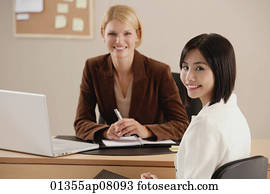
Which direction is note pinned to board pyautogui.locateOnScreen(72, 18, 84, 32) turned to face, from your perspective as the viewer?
facing the viewer

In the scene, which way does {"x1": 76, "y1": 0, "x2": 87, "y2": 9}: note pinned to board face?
toward the camera

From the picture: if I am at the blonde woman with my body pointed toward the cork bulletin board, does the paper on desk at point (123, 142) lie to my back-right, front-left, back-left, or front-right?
back-left

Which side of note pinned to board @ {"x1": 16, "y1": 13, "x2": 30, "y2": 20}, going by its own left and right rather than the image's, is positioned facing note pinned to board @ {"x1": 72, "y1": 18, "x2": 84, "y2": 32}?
left

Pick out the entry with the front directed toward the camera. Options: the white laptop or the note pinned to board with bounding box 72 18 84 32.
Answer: the note pinned to board

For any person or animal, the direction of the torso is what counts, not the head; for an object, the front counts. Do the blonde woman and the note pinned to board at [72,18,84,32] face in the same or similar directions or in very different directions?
same or similar directions

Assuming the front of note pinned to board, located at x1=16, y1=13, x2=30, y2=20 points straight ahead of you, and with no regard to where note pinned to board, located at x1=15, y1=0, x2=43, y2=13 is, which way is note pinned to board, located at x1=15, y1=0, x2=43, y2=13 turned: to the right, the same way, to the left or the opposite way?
the same way

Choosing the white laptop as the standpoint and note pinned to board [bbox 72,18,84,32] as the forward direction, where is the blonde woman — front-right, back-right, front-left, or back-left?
front-right

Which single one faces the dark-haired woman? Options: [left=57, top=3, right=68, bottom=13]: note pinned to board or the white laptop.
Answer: the note pinned to board

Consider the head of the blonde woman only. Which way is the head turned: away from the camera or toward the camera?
toward the camera

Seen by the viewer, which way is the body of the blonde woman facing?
toward the camera

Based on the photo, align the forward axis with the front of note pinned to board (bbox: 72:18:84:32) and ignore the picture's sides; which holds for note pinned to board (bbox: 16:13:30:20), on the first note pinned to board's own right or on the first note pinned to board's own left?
on the first note pinned to board's own right

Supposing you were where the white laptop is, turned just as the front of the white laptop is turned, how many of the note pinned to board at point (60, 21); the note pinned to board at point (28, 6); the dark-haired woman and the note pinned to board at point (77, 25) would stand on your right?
1

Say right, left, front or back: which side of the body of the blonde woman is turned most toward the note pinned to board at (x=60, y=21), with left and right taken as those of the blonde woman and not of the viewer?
back

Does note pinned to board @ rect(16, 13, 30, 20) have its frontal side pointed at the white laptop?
yes
